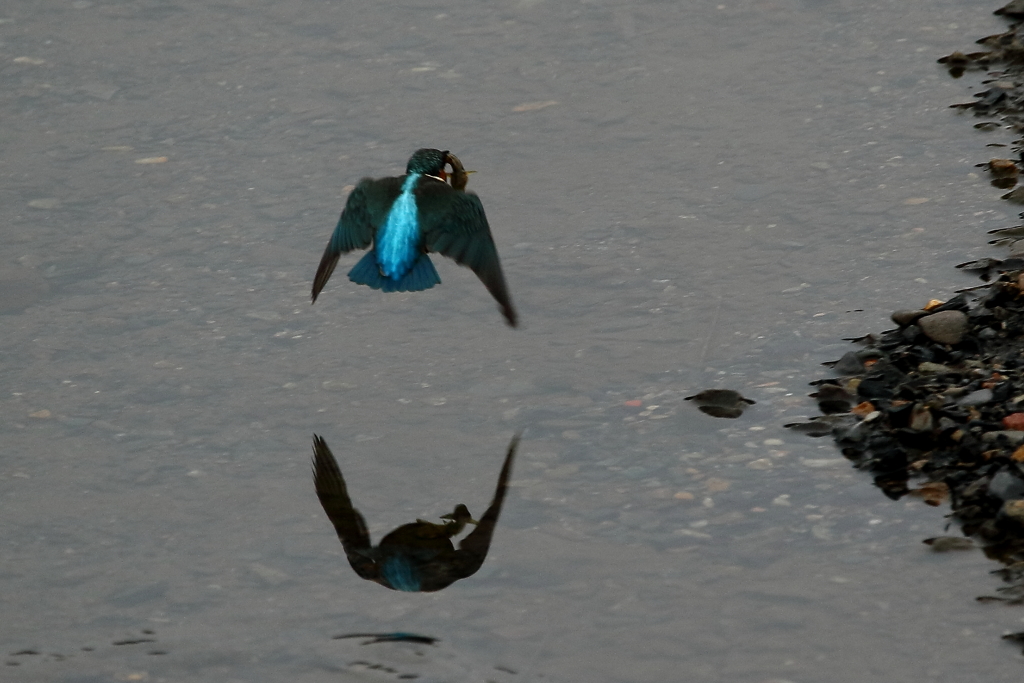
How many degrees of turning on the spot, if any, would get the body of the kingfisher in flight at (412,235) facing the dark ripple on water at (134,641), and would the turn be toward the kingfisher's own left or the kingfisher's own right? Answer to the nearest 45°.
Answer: approximately 135° to the kingfisher's own left

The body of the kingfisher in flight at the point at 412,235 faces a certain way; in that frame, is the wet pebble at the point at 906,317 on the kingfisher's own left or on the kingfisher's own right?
on the kingfisher's own right

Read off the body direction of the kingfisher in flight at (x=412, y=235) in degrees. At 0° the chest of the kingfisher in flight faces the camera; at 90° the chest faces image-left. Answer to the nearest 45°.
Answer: approximately 180°

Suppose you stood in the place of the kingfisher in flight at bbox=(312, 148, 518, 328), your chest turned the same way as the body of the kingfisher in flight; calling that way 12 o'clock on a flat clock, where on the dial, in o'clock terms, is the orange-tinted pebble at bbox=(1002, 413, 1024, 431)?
The orange-tinted pebble is roughly at 4 o'clock from the kingfisher in flight.

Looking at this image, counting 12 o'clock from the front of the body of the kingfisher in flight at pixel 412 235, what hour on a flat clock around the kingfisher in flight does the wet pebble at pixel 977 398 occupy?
The wet pebble is roughly at 4 o'clock from the kingfisher in flight.

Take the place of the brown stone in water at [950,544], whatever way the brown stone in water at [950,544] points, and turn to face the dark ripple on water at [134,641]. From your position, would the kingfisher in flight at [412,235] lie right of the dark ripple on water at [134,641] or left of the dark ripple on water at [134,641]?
right

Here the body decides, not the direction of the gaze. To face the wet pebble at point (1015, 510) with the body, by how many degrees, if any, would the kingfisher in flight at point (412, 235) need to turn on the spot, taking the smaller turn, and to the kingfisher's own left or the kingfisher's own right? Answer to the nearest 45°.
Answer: approximately 135° to the kingfisher's own right

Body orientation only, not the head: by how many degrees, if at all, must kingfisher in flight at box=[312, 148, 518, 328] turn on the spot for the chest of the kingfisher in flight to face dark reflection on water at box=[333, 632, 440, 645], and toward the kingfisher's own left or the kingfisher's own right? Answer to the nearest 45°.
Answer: approximately 180°

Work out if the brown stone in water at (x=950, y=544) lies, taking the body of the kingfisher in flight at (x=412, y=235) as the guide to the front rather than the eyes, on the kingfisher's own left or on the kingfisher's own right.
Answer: on the kingfisher's own right

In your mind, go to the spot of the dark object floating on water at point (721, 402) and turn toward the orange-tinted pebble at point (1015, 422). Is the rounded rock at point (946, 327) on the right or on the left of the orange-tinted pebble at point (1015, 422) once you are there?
left

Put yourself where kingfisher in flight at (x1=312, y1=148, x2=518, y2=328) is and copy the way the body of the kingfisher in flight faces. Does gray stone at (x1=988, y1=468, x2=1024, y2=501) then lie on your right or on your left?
on your right

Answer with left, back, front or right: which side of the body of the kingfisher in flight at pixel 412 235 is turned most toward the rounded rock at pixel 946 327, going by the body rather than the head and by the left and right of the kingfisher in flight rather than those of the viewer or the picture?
right
